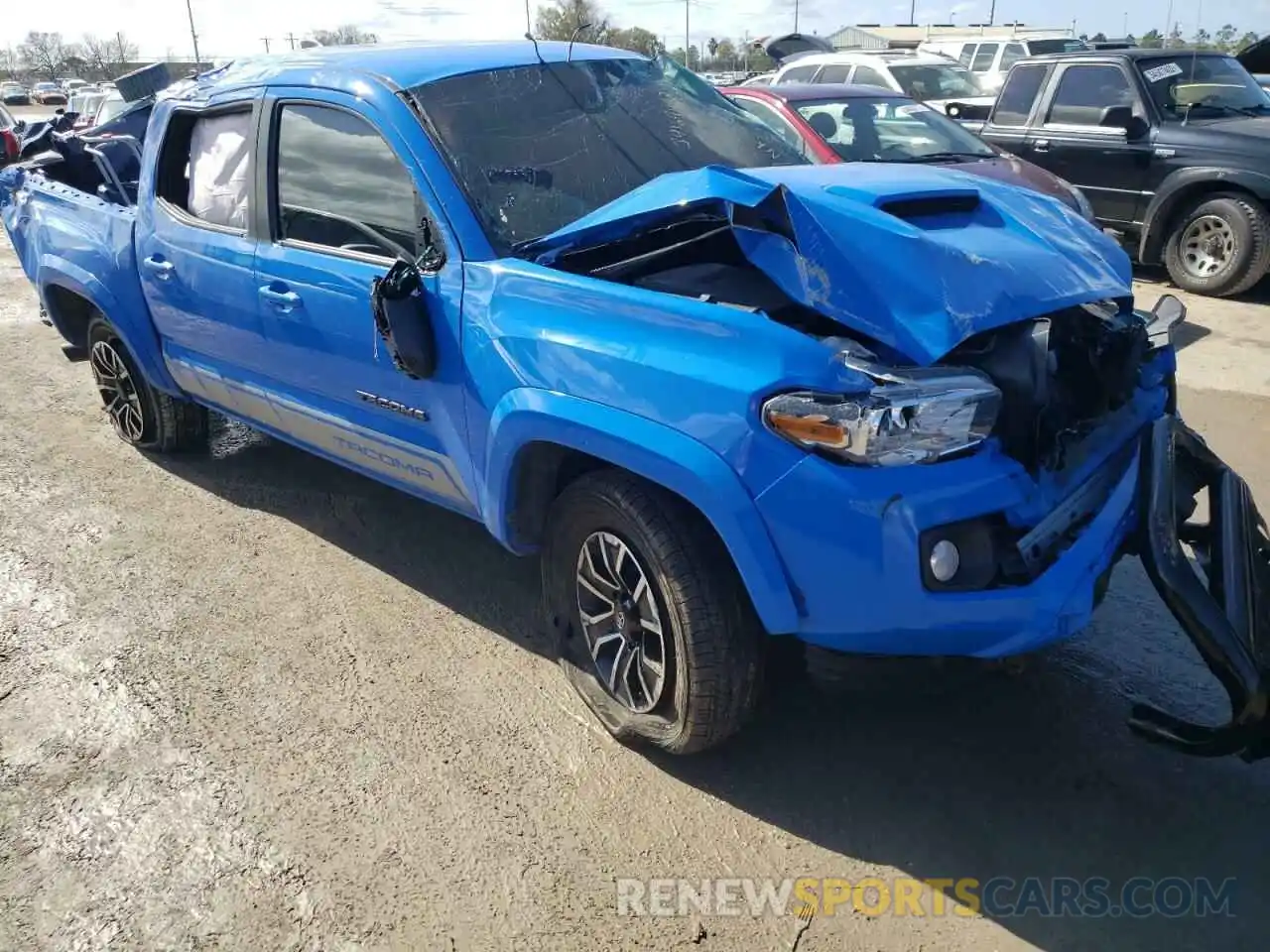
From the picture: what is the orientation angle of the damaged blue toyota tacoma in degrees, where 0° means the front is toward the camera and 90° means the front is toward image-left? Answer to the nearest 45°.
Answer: approximately 315°

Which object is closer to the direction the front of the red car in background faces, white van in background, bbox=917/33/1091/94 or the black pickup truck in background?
the black pickup truck in background

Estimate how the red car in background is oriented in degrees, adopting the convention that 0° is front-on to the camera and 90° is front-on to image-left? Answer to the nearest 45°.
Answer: approximately 315°
